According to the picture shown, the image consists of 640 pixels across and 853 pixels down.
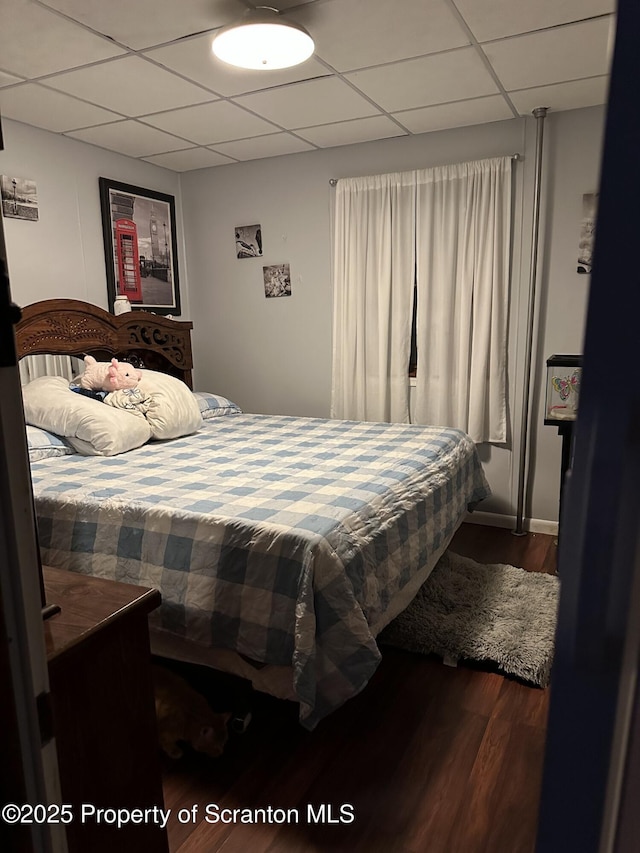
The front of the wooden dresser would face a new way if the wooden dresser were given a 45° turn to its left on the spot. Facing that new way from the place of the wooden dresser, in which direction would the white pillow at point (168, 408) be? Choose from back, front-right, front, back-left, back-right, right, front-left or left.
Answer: front

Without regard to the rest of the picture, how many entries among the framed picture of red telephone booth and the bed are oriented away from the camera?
0

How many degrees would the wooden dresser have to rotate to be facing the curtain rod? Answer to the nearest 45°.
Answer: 0° — it already faces it

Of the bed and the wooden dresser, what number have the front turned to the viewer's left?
0

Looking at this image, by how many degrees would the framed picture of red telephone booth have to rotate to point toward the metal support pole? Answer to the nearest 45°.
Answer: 0° — it already faces it

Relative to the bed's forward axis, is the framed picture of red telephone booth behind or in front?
behind

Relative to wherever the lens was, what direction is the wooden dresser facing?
facing away from the viewer and to the right of the viewer

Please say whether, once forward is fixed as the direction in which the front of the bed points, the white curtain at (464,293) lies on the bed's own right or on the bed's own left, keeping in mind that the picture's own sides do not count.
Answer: on the bed's own left

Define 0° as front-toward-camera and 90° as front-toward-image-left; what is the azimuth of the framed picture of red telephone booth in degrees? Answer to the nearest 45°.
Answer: approximately 315°

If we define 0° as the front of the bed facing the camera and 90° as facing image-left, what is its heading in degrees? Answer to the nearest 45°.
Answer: approximately 315°
